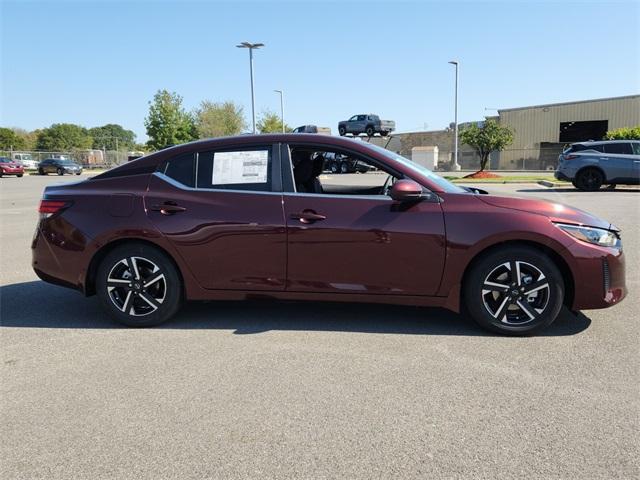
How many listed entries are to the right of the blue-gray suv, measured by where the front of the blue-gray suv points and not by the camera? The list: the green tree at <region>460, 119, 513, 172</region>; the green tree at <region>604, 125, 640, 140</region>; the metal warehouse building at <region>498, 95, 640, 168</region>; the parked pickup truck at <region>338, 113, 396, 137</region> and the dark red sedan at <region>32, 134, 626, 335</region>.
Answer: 1

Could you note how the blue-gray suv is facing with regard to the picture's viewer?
facing to the right of the viewer

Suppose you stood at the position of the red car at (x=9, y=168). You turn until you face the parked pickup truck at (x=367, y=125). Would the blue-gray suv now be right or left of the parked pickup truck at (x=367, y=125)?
right

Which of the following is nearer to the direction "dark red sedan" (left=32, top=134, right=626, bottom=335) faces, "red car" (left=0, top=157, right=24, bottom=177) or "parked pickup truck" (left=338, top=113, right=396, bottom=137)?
the parked pickup truck

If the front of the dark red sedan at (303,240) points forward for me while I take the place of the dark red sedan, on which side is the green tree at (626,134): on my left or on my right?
on my left

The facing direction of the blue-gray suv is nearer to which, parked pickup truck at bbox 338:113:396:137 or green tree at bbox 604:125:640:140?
the green tree

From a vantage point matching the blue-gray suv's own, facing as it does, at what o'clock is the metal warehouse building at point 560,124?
The metal warehouse building is roughly at 9 o'clock from the blue-gray suv.

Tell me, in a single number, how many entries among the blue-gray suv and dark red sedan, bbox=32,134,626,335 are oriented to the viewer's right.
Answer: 2

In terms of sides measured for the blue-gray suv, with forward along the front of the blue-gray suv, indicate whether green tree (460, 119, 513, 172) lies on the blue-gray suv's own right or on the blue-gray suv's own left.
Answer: on the blue-gray suv's own left

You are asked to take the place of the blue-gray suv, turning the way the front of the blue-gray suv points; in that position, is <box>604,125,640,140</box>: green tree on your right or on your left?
on your left

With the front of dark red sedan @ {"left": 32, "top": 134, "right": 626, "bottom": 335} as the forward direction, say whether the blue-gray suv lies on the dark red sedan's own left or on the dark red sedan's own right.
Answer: on the dark red sedan's own left

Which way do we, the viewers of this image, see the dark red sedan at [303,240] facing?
facing to the right of the viewer
